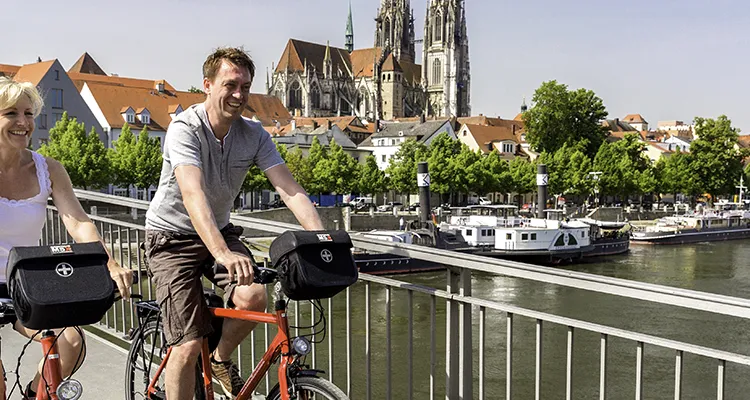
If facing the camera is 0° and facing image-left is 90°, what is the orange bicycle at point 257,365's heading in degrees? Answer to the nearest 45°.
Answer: approximately 315°

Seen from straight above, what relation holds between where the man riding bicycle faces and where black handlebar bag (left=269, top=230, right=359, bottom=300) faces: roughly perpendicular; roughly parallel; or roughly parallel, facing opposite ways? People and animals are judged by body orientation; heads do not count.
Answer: roughly parallel

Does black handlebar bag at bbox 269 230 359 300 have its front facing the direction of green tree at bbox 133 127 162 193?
no

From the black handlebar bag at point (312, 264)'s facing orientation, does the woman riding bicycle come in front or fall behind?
behind

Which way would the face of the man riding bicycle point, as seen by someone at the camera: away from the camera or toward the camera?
toward the camera

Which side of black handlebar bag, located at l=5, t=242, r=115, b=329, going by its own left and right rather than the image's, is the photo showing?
front

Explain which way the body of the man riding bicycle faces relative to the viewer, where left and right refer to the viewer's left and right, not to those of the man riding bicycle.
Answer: facing the viewer and to the right of the viewer

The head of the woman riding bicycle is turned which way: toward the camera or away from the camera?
toward the camera

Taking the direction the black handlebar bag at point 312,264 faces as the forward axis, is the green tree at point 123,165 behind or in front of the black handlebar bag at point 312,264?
behind

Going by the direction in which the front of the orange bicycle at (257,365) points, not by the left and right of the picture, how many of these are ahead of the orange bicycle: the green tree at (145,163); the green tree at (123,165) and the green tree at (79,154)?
0

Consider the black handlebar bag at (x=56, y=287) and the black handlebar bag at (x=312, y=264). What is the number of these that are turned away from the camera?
0

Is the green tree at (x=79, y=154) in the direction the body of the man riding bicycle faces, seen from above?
no

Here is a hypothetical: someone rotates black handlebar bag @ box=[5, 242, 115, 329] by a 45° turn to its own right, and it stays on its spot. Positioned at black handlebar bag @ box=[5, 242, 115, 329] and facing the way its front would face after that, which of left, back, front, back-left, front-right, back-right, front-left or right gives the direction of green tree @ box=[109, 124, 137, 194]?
back-right

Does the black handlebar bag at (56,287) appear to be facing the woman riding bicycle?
no
